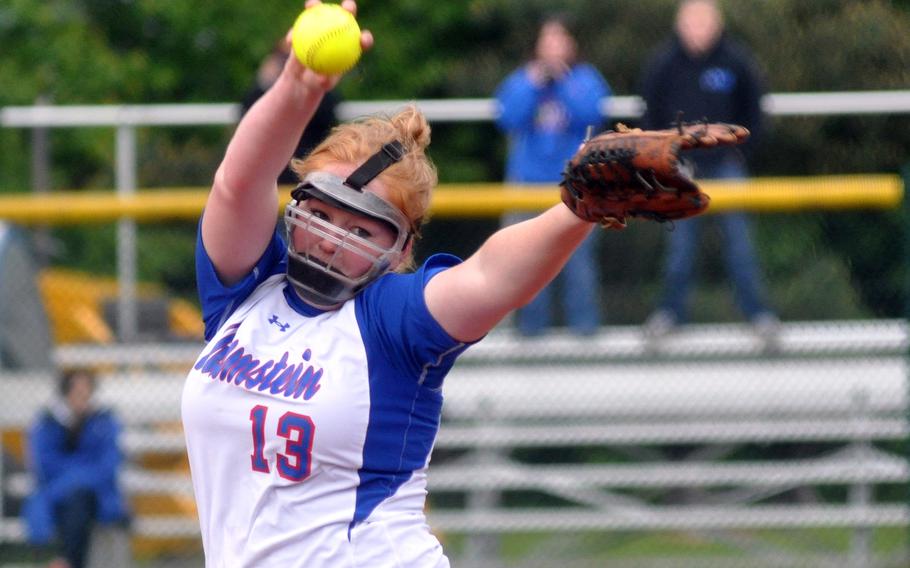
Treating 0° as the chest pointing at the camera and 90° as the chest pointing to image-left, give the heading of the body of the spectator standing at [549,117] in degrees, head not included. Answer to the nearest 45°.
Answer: approximately 0°

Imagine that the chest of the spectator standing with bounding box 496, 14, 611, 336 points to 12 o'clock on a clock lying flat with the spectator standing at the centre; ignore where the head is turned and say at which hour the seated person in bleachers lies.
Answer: The seated person in bleachers is roughly at 2 o'clock from the spectator standing.

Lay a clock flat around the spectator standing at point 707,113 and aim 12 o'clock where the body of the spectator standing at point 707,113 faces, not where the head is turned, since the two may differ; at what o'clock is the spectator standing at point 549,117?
the spectator standing at point 549,117 is roughly at 3 o'clock from the spectator standing at point 707,113.

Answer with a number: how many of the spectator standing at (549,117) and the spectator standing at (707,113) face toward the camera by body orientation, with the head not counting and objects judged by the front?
2

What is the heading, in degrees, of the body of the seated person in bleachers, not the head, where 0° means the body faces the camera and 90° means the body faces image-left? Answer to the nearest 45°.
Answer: approximately 0°

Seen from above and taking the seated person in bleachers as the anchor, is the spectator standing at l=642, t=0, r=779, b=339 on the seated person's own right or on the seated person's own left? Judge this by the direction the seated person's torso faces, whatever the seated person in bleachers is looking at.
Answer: on the seated person's own left
